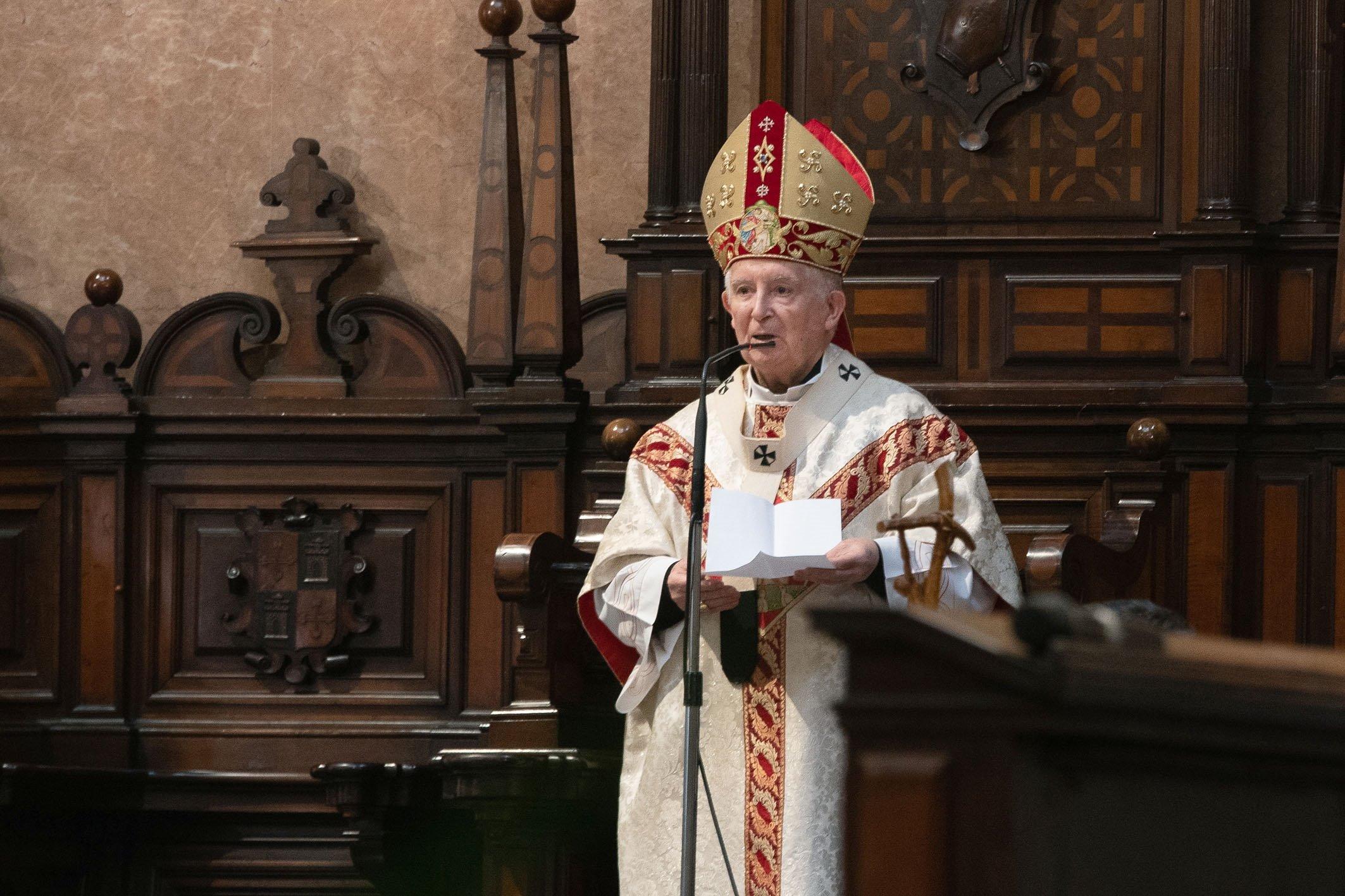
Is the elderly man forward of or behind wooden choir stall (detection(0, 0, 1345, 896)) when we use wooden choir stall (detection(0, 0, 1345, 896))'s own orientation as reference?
forward

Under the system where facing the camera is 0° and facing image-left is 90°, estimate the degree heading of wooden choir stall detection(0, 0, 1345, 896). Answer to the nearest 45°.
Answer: approximately 0°

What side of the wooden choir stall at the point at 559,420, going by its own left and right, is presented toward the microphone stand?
front

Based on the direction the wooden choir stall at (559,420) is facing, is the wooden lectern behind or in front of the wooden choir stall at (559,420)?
in front

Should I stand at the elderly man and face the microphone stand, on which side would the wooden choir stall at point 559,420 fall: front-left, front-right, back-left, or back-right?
back-right

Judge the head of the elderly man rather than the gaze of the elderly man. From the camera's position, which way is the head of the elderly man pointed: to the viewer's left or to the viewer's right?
to the viewer's left
